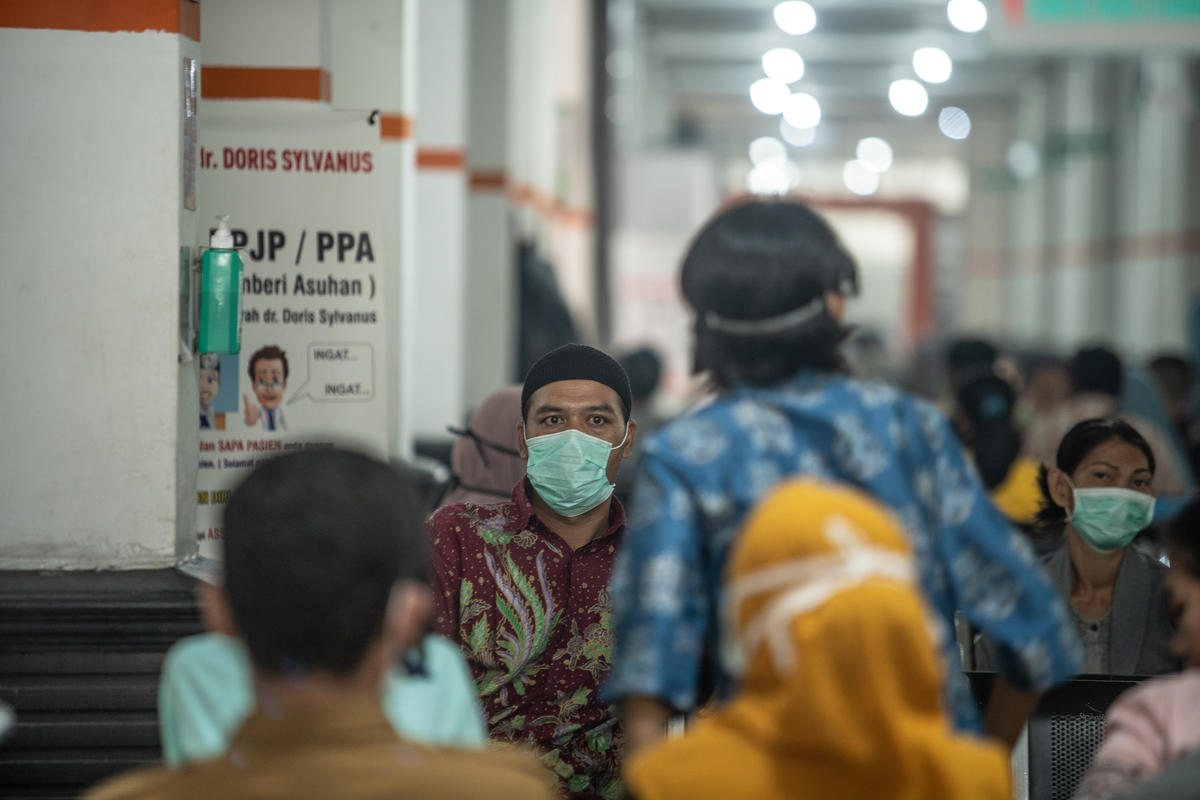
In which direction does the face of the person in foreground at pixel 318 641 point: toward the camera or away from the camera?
away from the camera

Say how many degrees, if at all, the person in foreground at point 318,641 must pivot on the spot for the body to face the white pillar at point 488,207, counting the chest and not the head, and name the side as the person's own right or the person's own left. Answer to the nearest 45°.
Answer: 0° — they already face it

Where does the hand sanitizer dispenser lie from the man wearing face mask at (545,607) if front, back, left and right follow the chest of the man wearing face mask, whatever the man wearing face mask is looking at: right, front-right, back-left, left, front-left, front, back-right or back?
back-right

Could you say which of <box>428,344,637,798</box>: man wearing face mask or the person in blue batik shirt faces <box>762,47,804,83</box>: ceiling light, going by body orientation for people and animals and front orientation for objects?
the person in blue batik shirt

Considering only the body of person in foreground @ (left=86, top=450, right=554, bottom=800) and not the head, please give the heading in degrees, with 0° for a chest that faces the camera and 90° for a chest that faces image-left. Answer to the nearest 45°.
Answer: approximately 180°

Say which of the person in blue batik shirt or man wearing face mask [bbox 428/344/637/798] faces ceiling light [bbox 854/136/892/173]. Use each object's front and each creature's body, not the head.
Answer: the person in blue batik shirt

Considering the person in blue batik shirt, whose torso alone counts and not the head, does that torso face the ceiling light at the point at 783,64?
yes

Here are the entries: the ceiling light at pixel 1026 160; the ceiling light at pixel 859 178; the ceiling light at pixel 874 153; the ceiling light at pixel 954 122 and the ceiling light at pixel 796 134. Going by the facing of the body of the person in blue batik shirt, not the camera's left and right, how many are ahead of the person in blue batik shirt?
5

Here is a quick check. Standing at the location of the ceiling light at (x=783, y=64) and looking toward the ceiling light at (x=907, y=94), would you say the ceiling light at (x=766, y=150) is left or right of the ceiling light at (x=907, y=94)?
left

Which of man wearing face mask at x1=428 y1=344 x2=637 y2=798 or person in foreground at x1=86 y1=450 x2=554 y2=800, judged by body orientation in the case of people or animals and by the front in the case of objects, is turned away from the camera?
the person in foreground

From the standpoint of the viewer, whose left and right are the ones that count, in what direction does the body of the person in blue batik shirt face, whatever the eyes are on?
facing away from the viewer

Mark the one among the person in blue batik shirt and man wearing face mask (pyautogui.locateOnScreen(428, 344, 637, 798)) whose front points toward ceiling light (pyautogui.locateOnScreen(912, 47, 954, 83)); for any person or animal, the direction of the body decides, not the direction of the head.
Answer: the person in blue batik shirt

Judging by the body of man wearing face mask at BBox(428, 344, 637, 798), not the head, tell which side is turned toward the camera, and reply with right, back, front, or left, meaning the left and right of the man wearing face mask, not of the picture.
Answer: front
